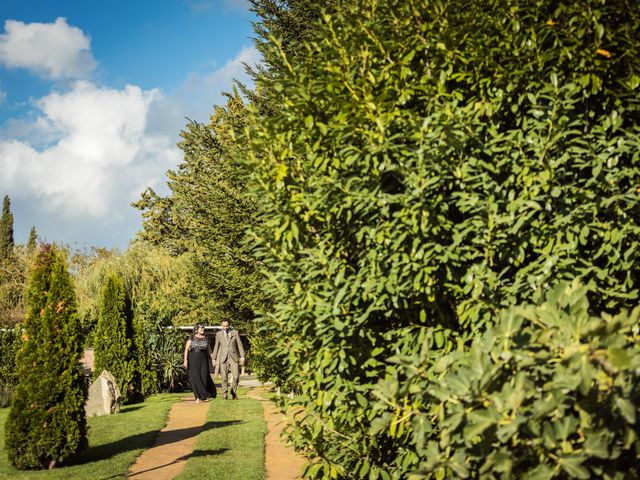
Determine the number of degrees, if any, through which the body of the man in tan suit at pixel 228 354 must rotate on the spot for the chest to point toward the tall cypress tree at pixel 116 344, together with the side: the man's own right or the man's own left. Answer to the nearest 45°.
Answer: approximately 90° to the man's own right

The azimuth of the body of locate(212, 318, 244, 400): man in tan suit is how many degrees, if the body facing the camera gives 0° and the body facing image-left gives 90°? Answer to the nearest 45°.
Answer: approximately 0°

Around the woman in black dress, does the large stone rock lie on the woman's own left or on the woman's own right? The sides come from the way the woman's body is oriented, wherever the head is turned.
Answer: on the woman's own right

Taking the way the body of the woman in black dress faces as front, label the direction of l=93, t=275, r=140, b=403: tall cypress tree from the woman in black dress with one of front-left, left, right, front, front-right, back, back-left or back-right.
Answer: back-right

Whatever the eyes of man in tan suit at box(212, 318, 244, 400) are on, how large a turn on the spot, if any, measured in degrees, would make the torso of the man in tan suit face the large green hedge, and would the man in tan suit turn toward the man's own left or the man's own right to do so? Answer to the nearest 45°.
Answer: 0° — they already face it

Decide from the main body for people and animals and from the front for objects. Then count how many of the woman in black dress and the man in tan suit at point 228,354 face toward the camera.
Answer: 2

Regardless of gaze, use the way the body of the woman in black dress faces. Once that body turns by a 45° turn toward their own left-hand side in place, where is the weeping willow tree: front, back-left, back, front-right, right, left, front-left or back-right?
back-left

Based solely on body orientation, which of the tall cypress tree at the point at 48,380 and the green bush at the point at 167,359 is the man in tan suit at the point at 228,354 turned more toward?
the tall cypress tree

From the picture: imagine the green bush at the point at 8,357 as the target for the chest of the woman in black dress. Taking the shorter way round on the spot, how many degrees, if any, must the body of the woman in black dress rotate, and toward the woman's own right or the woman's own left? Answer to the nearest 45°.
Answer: approximately 135° to the woman's own right

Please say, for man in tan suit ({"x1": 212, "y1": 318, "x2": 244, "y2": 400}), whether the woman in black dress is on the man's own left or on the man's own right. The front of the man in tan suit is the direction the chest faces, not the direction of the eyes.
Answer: on the man's own right
